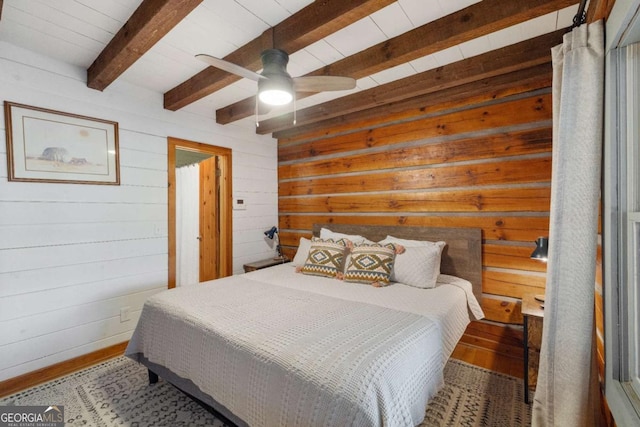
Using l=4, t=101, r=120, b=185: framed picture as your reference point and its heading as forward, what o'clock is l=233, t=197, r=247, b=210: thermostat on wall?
The thermostat on wall is roughly at 10 o'clock from the framed picture.

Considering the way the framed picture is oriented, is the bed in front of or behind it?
in front

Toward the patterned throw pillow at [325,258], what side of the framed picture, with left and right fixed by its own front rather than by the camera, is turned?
left

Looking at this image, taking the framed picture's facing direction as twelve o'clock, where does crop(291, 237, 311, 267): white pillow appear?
The white pillow is roughly at 11 o'clock from the framed picture.

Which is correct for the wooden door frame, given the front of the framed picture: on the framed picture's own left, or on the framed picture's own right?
on the framed picture's own left

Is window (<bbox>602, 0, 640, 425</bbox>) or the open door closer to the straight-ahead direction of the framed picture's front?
the window

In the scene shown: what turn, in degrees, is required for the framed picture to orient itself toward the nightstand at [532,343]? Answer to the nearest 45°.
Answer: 0° — it already faces it

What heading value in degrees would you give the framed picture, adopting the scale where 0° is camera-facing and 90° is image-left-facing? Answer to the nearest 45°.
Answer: approximately 315°

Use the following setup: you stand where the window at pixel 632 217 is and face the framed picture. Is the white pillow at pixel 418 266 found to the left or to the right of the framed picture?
right

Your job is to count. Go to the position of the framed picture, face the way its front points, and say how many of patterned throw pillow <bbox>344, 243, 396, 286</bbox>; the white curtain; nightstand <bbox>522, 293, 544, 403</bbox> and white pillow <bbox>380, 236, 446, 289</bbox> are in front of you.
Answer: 4

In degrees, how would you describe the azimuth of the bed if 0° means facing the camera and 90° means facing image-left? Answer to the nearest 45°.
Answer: approximately 45°

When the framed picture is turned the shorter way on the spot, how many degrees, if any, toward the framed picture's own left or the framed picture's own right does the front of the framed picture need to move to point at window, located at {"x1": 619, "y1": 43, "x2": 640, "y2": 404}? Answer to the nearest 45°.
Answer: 0° — it already faces it

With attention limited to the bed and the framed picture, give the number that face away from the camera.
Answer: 0

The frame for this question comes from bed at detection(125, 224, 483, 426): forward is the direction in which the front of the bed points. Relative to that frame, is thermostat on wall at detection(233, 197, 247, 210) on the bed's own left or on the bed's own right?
on the bed's own right

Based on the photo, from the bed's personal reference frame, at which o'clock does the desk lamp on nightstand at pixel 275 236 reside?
The desk lamp on nightstand is roughly at 4 o'clock from the bed.
